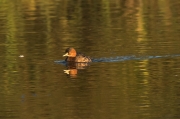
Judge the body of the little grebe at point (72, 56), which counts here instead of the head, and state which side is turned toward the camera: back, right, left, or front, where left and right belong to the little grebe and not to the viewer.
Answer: left
